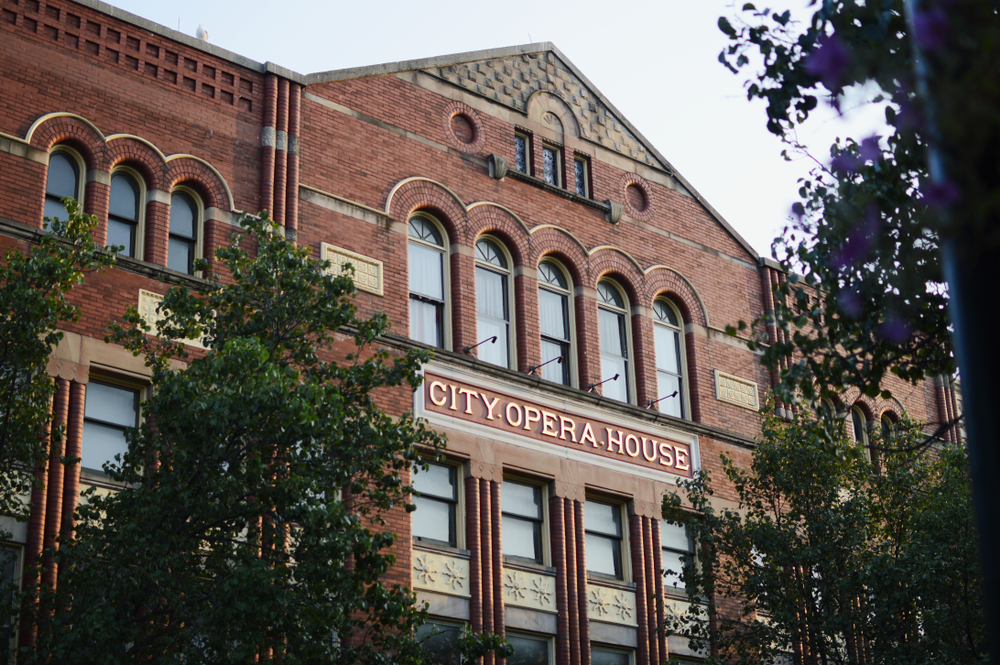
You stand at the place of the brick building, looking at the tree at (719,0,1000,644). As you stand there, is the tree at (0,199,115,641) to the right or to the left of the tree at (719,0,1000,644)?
right

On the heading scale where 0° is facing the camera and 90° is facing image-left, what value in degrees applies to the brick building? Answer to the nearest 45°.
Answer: approximately 315°

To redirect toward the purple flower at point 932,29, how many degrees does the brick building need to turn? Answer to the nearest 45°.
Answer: approximately 45° to its right

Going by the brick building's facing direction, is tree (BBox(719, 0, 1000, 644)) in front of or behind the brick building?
in front

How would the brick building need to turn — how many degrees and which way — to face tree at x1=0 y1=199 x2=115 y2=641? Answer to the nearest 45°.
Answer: approximately 90° to its right
